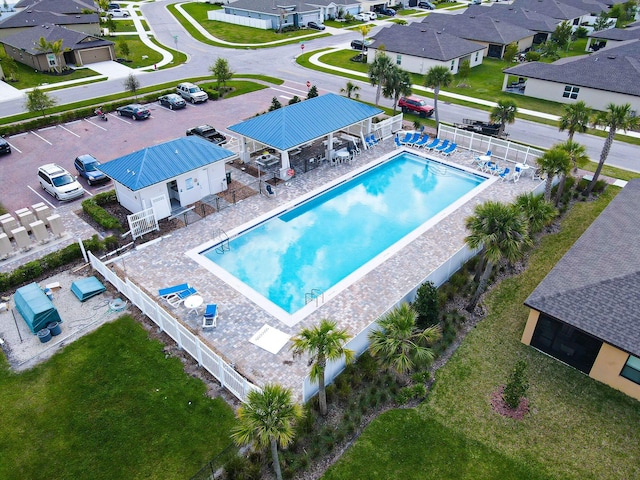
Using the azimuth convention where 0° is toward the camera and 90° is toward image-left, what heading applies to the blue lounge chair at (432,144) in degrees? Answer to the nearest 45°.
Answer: approximately 45°

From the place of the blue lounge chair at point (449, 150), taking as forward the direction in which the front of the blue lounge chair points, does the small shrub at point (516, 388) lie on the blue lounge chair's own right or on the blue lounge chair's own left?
on the blue lounge chair's own left

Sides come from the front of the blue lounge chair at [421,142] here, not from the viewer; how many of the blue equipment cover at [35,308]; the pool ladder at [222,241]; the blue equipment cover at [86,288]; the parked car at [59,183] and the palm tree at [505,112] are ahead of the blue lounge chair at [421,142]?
4

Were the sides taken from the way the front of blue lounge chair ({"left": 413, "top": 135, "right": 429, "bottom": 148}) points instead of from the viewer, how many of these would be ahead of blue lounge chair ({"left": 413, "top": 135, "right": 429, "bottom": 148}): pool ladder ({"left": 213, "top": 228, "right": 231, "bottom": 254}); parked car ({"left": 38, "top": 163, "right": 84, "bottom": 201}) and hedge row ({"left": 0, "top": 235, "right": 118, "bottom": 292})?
3

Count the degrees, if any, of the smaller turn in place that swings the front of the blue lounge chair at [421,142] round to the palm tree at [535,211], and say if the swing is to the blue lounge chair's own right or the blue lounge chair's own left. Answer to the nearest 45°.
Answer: approximately 45° to the blue lounge chair's own left
